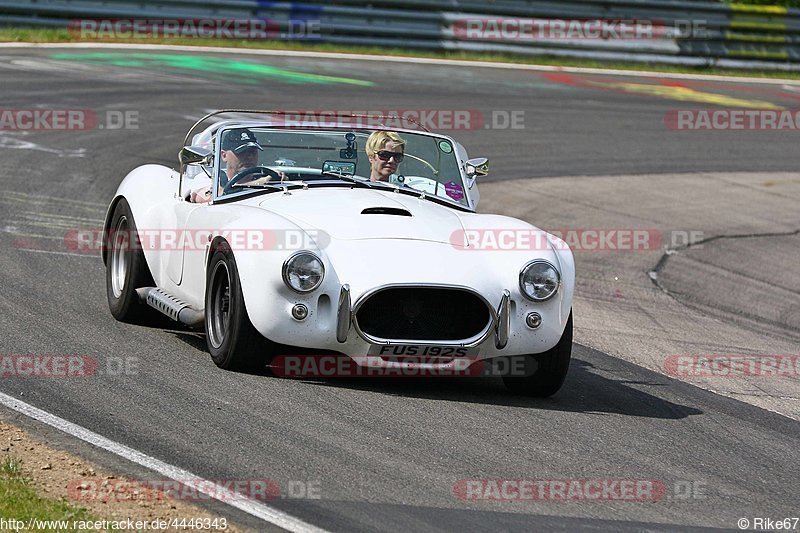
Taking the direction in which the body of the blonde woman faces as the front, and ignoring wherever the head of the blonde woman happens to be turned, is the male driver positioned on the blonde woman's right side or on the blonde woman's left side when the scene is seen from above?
on the blonde woman's right side

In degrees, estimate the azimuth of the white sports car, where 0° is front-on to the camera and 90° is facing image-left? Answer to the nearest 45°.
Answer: approximately 315°

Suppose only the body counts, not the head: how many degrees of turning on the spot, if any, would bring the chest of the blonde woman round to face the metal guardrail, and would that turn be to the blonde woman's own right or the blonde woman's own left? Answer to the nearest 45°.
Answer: approximately 135° to the blonde woman's own left

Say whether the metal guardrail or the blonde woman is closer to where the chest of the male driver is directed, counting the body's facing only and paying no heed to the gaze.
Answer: the blonde woman

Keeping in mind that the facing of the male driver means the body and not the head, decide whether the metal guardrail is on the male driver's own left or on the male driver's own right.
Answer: on the male driver's own left

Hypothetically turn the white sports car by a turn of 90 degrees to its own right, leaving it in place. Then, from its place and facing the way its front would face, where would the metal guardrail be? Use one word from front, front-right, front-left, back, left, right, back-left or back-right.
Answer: back-right

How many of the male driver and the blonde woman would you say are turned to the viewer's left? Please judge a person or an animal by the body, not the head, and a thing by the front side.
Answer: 0
